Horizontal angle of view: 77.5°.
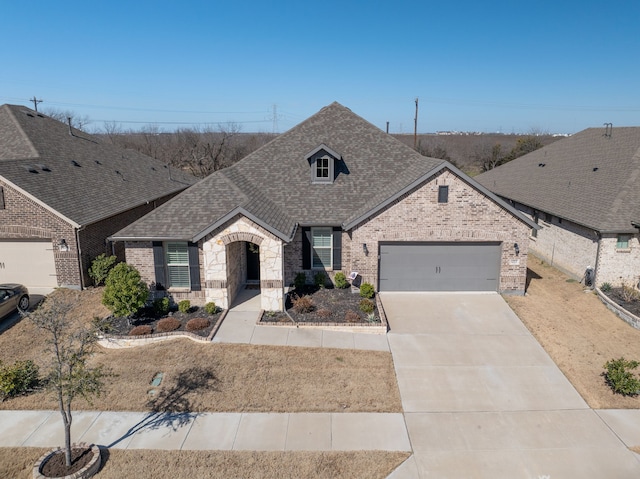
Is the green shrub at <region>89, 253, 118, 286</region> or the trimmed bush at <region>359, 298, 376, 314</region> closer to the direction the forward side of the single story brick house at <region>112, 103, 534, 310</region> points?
the trimmed bush

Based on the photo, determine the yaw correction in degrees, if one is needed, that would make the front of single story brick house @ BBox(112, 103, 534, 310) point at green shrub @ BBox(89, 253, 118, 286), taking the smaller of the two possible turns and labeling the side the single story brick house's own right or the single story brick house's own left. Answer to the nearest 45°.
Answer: approximately 90° to the single story brick house's own right

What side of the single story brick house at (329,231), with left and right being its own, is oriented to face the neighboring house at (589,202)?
left

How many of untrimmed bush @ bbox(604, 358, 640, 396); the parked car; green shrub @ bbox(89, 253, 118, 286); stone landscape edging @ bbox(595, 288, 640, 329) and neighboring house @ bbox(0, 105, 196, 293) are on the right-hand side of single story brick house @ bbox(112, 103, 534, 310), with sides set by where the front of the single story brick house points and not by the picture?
3

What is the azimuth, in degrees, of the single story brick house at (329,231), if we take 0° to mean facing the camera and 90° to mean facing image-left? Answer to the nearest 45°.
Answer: approximately 0°

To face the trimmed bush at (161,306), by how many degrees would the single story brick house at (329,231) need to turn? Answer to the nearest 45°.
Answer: approximately 90° to its right

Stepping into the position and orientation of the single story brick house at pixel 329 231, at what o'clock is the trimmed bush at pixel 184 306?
The trimmed bush is roughly at 2 o'clock from the single story brick house.

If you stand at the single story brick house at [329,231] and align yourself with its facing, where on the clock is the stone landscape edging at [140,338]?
The stone landscape edging is roughly at 2 o'clock from the single story brick house.

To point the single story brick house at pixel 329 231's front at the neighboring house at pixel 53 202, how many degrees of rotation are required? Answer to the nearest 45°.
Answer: approximately 90° to its right

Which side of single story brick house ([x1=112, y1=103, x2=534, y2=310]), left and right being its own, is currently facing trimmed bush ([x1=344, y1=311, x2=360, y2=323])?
front

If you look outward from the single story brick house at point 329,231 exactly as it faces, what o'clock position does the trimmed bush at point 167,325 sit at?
The trimmed bush is roughly at 2 o'clock from the single story brick house.

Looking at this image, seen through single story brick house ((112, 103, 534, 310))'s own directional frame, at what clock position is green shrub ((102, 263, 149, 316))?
The green shrub is roughly at 2 o'clock from the single story brick house.
